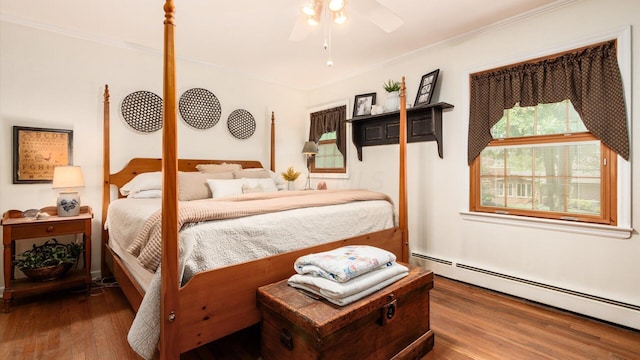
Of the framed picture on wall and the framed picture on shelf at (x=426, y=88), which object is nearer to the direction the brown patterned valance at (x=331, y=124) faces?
the framed picture on wall

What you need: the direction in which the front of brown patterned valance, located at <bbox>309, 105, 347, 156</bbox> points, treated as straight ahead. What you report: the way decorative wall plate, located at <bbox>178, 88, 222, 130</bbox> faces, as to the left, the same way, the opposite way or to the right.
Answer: to the left

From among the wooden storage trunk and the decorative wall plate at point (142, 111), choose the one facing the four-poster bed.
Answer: the decorative wall plate

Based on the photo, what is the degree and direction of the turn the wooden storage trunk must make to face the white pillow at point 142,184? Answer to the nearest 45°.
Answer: approximately 180°

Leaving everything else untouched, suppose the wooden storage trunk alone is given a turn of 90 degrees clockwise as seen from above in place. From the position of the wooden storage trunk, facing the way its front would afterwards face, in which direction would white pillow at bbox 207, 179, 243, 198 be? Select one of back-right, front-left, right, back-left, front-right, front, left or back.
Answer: right

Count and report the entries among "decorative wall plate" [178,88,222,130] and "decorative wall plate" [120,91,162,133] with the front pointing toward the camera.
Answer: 2

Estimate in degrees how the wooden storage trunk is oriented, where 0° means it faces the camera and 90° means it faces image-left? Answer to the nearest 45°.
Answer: approximately 315°

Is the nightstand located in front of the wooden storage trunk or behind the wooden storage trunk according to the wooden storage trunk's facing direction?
behind

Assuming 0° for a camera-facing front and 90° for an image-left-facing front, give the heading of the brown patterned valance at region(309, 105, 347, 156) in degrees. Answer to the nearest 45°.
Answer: approximately 45°
